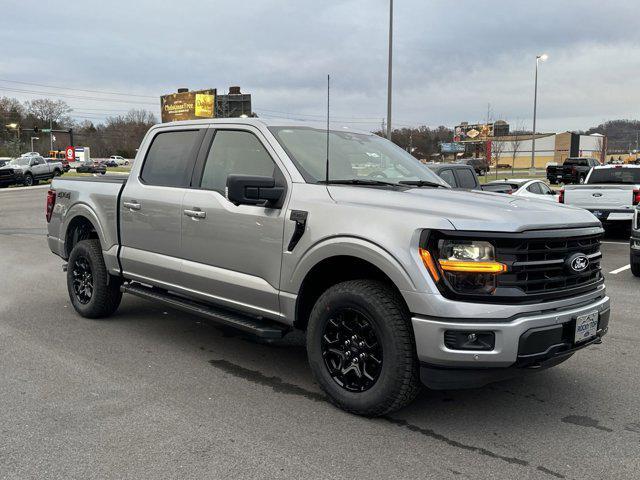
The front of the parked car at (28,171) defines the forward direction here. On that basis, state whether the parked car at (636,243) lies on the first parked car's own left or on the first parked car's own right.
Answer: on the first parked car's own left

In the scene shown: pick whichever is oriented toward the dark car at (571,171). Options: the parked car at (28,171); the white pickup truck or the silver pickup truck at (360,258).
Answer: the white pickup truck

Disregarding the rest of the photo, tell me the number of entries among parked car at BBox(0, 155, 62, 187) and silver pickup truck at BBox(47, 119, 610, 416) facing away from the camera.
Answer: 0

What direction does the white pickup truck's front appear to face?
away from the camera

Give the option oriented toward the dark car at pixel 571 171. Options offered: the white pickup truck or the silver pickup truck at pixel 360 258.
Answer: the white pickup truck

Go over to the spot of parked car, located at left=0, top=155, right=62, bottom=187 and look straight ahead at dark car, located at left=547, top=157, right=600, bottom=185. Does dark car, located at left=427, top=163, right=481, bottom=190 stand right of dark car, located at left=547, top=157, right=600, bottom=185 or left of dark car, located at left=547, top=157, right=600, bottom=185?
right

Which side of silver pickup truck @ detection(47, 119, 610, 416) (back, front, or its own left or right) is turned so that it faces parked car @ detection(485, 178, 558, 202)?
left

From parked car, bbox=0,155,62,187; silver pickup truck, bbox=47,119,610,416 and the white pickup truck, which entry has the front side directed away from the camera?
the white pickup truck

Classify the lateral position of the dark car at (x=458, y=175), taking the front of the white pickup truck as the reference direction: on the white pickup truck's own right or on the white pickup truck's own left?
on the white pickup truck's own left
